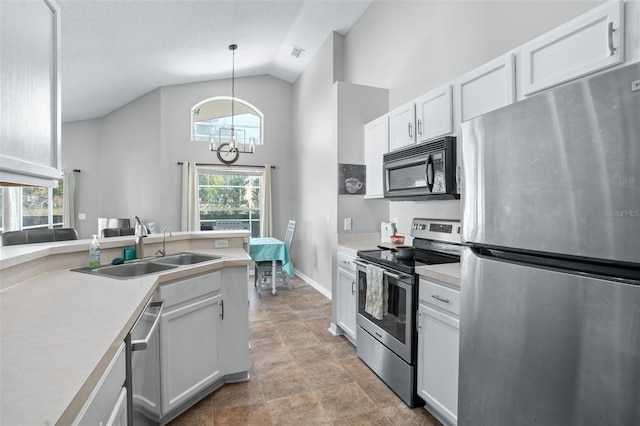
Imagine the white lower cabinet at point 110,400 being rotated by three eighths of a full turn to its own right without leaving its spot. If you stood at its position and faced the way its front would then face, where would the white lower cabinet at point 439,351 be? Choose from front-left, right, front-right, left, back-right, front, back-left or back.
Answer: back-left

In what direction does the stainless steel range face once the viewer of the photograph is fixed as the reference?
facing the viewer and to the left of the viewer

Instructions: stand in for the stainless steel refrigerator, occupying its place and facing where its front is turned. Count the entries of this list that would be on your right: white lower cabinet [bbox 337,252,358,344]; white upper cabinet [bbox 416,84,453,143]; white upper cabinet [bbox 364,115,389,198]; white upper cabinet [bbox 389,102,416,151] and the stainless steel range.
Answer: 5

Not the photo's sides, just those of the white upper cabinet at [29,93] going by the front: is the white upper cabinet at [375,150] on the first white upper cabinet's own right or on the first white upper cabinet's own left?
on the first white upper cabinet's own left

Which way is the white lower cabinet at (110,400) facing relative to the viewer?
to the viewer's right

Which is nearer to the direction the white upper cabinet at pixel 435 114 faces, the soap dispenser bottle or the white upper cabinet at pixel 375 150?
the soap dispenser bottle

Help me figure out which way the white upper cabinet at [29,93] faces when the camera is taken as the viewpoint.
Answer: facing the viewer and to the right of the viewer

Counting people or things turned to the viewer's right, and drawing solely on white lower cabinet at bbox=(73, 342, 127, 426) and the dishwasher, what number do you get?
2

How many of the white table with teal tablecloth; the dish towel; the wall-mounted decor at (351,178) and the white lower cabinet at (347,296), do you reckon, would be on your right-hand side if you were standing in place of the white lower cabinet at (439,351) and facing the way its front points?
4

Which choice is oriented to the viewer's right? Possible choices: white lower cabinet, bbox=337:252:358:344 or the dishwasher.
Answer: the dishwasher

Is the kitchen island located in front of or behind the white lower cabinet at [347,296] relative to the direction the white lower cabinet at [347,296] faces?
in front

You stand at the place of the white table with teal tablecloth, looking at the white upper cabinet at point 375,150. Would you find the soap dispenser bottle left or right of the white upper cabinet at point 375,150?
right
